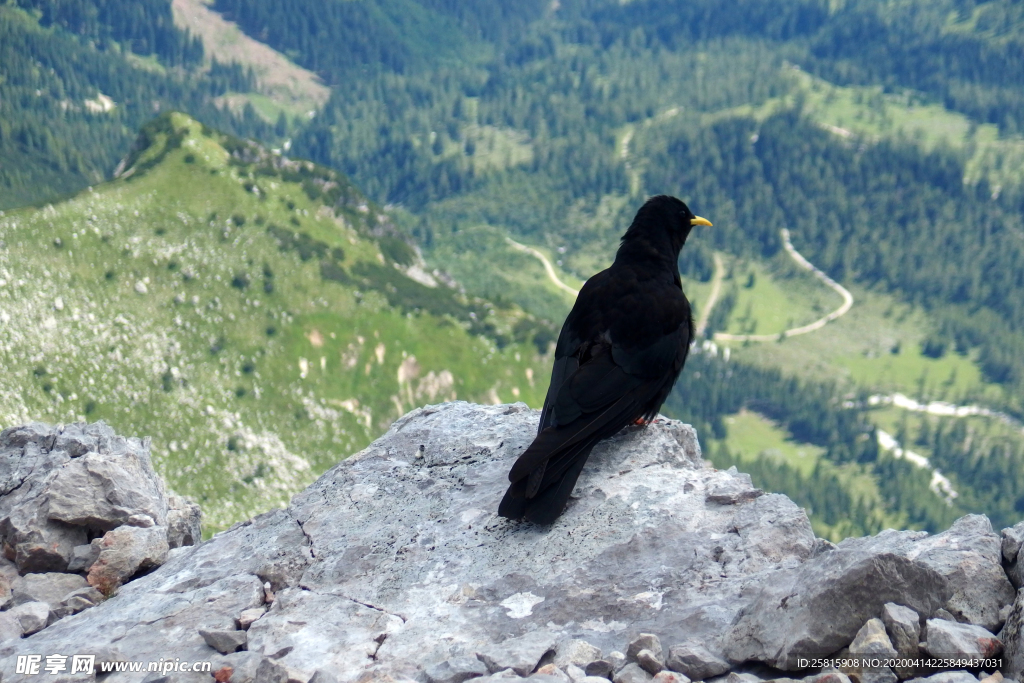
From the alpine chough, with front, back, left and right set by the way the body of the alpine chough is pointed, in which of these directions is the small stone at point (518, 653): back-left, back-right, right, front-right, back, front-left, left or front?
back-right

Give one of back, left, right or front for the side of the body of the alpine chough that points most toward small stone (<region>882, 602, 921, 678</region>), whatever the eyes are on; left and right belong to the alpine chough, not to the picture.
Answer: right

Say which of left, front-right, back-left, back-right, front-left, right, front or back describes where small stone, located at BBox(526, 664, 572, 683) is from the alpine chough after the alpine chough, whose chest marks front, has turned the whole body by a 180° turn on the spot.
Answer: front-left

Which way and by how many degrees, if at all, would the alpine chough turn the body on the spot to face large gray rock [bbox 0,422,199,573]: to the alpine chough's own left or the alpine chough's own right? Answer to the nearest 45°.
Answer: approximately 135° to the alpine chough's own left

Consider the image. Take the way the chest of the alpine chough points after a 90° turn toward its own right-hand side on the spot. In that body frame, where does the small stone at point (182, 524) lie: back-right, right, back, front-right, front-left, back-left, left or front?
back-right

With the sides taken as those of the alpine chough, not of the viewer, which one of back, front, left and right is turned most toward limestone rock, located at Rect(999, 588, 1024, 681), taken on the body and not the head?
right

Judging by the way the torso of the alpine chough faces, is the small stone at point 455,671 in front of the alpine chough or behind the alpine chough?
behind

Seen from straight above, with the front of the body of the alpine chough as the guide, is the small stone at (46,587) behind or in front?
behind

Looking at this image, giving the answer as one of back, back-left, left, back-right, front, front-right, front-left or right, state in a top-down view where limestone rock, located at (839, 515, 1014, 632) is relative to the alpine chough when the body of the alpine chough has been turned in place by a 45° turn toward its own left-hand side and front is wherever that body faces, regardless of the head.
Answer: back-right

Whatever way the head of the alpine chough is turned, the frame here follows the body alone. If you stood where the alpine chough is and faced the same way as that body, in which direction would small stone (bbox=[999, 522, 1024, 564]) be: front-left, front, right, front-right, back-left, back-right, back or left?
right

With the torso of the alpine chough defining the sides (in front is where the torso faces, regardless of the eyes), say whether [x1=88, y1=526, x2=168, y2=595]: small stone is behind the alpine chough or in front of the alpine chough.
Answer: behind

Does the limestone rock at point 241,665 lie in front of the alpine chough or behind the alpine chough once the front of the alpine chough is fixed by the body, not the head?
behind

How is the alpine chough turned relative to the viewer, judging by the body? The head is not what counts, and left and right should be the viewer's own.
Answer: facing away from the viewer and to the right of the viewer

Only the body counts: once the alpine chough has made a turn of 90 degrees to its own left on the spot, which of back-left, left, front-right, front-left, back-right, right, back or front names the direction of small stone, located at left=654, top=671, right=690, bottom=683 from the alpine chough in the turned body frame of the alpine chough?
back-left

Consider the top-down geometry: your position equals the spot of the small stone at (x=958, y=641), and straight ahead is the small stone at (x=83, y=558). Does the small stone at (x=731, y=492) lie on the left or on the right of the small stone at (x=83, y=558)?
right
